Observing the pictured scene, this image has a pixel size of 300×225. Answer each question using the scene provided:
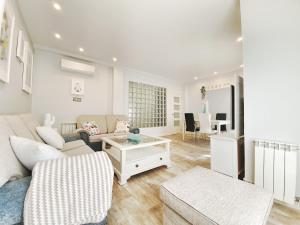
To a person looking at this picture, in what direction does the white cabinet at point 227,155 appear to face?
facing the viewer and to the left of the viewer

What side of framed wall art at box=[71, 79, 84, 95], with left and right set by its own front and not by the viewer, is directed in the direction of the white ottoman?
front

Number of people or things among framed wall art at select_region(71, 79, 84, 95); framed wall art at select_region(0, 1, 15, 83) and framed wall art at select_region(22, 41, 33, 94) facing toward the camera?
1

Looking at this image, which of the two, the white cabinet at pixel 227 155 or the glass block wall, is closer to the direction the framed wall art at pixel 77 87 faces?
the white cabinet

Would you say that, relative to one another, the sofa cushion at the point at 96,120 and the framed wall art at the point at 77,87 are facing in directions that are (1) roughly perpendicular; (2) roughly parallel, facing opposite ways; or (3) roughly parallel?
roughly parallel

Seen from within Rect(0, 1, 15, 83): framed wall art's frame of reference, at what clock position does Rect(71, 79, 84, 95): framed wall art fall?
Rect(71, 79, 84, 95): framed wall art is roughly at 10 o'clock from Rect(0, 1, 15, 83): framed wall art.

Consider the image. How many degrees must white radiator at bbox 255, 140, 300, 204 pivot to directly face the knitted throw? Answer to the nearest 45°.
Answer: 0° — it already faces it

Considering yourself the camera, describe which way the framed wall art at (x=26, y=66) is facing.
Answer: facing to the right of the viewer

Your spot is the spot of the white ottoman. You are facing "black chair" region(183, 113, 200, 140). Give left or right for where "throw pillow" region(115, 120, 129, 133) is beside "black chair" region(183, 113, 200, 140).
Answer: left

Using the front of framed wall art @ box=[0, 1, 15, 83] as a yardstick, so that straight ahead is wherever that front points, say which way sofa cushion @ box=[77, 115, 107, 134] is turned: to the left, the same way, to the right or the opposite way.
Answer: to the right

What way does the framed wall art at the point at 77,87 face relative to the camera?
toward the camera

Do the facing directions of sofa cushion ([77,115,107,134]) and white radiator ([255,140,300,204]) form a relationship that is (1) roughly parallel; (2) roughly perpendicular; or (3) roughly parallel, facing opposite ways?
roughly perpendicular

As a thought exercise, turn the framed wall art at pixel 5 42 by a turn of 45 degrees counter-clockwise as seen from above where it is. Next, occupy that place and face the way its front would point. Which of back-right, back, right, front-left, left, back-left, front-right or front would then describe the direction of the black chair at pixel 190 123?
front-right

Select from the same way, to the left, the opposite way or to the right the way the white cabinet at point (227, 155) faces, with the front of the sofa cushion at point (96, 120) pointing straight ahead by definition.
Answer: to the right

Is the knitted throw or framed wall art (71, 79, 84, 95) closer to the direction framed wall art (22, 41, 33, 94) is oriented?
the framed wall art

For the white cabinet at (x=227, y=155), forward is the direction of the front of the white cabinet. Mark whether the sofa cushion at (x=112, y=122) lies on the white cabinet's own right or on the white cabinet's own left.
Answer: on the white cabinet's own right

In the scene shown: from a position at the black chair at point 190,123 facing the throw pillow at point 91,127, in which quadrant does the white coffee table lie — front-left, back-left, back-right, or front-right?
front-left

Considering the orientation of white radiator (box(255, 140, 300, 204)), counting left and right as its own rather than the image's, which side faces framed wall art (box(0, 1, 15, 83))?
front
